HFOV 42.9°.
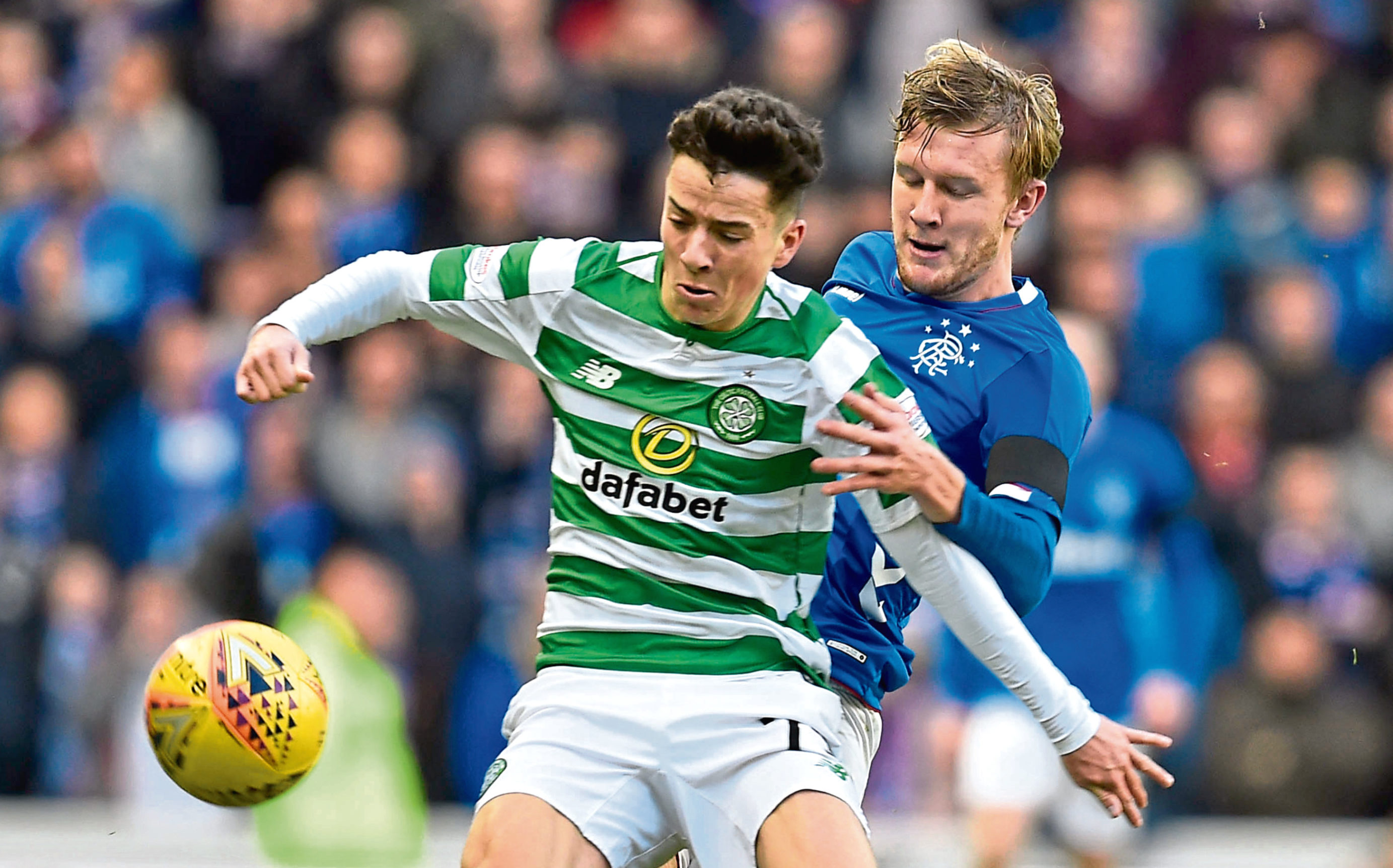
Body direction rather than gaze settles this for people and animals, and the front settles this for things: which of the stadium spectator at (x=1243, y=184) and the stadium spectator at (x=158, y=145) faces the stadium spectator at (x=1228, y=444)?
the stadium spectator at (x=1243, y=184)

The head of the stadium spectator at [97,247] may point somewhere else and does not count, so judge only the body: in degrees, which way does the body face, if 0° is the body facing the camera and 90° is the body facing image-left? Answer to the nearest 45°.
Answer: approximately 0°

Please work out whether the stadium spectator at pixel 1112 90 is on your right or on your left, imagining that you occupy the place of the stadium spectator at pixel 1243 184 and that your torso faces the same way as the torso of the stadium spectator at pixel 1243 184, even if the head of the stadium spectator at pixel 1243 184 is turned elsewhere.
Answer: on your right

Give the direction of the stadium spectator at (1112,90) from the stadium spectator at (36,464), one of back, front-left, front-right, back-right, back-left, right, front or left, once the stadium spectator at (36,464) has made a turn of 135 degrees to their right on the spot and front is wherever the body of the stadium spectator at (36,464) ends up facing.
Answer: back-right

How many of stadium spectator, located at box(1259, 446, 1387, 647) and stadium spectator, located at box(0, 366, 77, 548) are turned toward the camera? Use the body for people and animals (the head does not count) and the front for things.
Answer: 2

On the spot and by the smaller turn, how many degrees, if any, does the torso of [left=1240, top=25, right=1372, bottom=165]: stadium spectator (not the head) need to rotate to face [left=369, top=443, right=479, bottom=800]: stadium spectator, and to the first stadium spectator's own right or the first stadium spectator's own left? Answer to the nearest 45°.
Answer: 0° — they already face them

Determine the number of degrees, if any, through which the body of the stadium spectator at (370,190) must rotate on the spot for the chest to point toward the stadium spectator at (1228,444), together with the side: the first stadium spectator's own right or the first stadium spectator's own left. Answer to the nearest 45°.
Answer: approximately 45° to the first stadium spectator's own left

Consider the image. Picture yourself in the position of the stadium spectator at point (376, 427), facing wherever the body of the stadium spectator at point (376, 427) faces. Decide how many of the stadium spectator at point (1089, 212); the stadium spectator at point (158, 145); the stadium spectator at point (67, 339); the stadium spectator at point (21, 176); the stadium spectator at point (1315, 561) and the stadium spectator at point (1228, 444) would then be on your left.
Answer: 3
